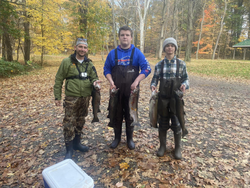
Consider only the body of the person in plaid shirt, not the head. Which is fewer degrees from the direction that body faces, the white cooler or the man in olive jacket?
the white cooler

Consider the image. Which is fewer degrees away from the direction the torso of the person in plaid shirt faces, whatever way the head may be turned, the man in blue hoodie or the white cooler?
the white cooler

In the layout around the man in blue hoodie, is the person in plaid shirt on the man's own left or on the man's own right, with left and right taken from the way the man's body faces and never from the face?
on the man's own left

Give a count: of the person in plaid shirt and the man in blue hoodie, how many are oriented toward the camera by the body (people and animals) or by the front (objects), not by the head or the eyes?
2

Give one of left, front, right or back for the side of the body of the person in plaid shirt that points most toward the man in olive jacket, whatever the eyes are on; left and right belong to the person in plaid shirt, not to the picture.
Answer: right

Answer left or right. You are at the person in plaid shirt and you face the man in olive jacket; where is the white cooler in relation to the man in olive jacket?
left

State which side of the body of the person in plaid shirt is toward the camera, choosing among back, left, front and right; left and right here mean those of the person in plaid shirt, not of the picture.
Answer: front

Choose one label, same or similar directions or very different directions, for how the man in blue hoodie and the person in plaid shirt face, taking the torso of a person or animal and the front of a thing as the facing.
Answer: same or similar directions

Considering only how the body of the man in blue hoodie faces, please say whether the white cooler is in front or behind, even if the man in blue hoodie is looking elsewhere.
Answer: in front

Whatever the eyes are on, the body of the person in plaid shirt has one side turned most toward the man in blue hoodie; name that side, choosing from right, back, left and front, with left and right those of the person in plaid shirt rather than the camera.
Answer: right

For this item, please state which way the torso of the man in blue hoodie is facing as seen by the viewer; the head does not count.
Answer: toward the camera

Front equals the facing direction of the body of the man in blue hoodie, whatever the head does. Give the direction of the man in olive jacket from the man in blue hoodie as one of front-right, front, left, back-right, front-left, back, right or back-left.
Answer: right
